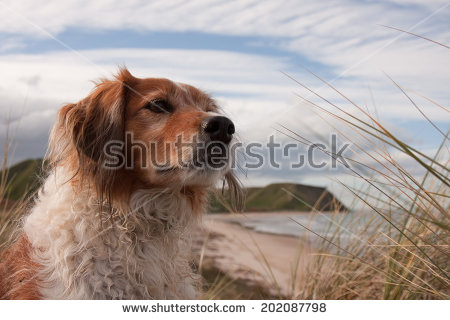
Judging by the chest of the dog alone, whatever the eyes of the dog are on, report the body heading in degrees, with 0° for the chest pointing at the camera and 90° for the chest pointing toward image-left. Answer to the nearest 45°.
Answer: approximately 315°
